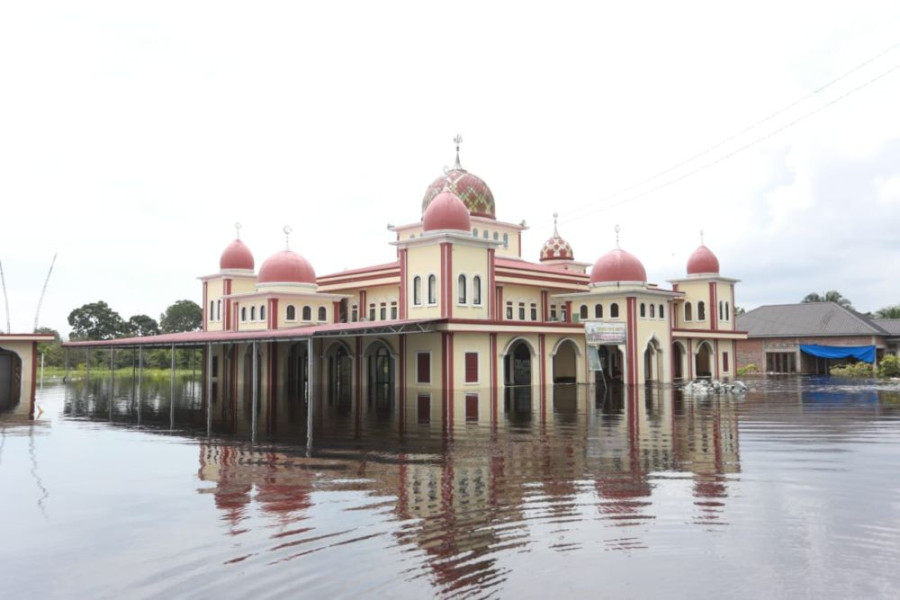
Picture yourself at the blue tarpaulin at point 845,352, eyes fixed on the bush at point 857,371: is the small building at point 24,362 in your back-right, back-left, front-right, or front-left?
front-right

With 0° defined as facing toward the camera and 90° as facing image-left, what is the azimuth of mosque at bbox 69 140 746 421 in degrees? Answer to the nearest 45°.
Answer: approximately 315°

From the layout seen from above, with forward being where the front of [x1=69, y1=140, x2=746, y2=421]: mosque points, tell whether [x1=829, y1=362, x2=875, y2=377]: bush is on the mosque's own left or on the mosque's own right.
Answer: on the mosque's own left

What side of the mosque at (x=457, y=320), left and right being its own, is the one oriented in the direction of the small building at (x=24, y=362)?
right

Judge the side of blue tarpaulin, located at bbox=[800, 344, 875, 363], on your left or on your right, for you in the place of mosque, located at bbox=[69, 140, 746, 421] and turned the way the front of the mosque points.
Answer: on your left

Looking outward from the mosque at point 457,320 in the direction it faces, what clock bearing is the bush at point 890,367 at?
The bush is roughly at 10 o'clock from the mosque.
